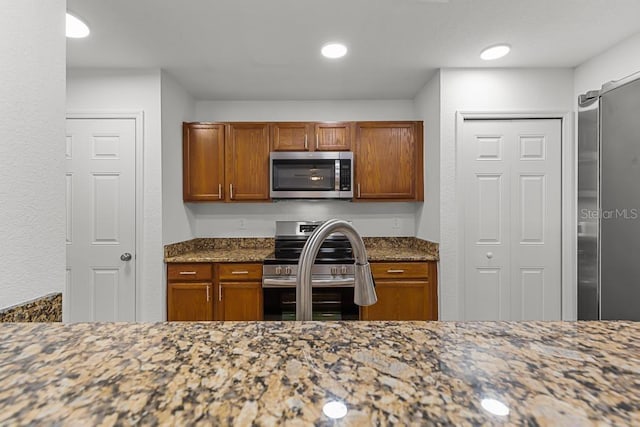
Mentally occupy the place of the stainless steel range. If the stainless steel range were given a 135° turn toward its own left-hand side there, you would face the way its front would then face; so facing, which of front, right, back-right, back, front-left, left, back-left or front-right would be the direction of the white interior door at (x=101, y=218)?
back-left

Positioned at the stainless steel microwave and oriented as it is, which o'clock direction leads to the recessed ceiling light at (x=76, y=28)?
The recessed ceiling light is roughly at 2 o'clock from the stainless steel microwave.

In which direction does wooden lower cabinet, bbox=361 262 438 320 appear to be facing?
toward the camera

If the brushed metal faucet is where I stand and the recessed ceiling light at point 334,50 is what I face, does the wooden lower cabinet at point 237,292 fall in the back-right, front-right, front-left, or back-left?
front-left

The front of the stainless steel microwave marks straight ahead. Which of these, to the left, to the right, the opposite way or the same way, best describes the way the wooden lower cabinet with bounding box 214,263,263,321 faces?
the same way

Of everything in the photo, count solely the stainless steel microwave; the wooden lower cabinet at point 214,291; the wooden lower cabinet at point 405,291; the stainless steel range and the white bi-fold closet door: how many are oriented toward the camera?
5

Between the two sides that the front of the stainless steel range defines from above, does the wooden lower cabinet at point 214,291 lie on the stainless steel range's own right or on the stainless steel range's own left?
on the stainless steel range's own right

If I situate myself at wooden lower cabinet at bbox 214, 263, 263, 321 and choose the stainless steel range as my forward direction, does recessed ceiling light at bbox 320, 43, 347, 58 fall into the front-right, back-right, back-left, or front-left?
front-right

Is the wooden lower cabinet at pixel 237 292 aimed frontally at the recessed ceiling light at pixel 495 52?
no

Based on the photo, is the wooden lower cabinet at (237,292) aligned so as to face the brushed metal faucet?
yes

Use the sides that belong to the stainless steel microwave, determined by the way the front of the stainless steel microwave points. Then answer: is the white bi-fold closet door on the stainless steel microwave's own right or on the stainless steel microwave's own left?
on the stainless steel microwave's own left

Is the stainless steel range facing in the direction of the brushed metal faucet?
yes

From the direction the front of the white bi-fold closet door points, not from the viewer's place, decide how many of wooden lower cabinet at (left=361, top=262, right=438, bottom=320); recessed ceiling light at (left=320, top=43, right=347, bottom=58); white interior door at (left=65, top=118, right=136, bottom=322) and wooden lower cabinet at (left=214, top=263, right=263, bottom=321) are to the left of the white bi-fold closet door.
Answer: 0

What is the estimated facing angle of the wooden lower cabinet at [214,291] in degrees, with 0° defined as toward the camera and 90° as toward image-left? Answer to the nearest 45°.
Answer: approximately 0°

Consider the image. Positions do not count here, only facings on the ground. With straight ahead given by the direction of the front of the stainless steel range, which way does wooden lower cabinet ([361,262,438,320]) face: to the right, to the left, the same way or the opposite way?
the same way

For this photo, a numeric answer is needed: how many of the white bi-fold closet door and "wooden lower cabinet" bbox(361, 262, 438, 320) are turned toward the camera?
2

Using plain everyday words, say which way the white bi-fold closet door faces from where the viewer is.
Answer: facing the viewer

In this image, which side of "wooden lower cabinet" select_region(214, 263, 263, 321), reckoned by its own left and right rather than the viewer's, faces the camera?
front

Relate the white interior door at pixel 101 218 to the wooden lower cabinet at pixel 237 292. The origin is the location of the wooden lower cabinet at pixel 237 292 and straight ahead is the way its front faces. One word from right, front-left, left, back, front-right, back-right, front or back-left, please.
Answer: right
